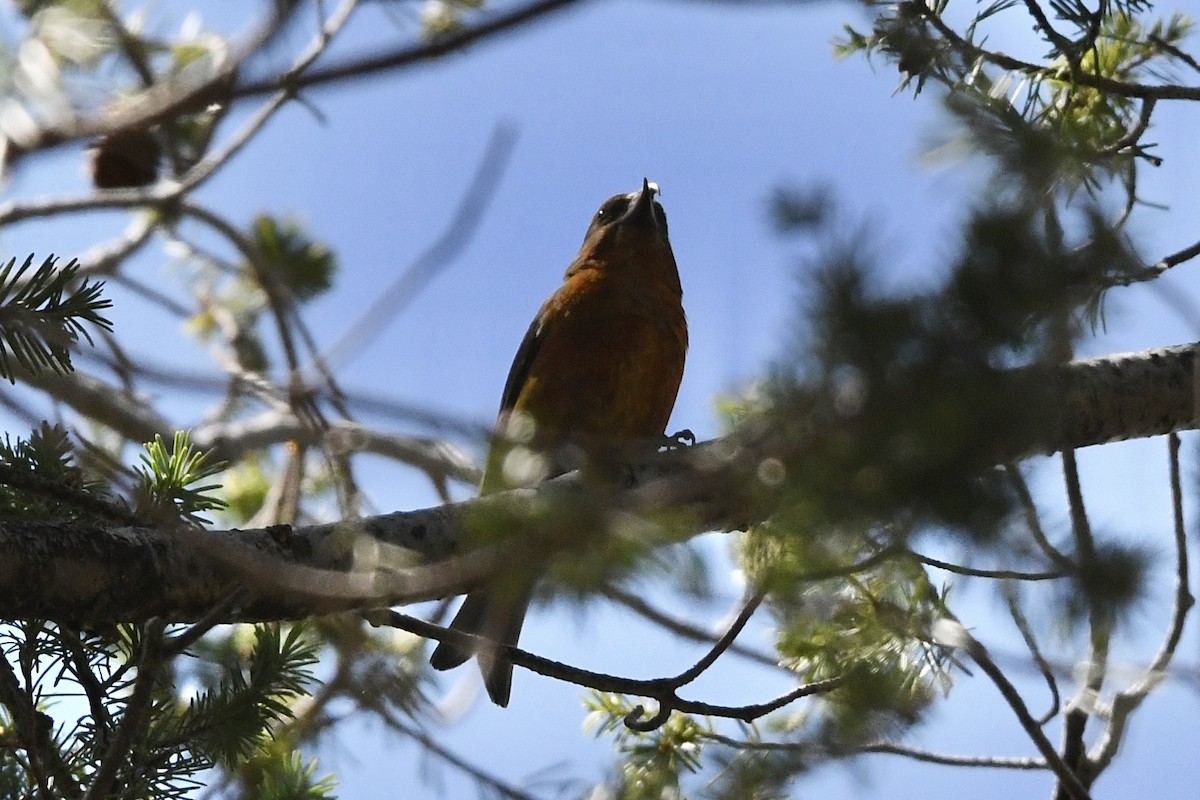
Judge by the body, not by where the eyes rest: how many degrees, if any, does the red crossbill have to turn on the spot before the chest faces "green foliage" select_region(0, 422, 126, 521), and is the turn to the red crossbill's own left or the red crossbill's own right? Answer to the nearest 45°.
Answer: approximately 90° to the red crossbill's own right

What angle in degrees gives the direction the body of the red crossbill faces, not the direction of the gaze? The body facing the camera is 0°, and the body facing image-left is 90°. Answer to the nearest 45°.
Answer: approximately 315°

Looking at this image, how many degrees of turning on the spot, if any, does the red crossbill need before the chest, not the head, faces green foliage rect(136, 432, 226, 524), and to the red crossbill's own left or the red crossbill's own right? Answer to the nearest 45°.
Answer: approximately 90° to the red crossbill's own right
